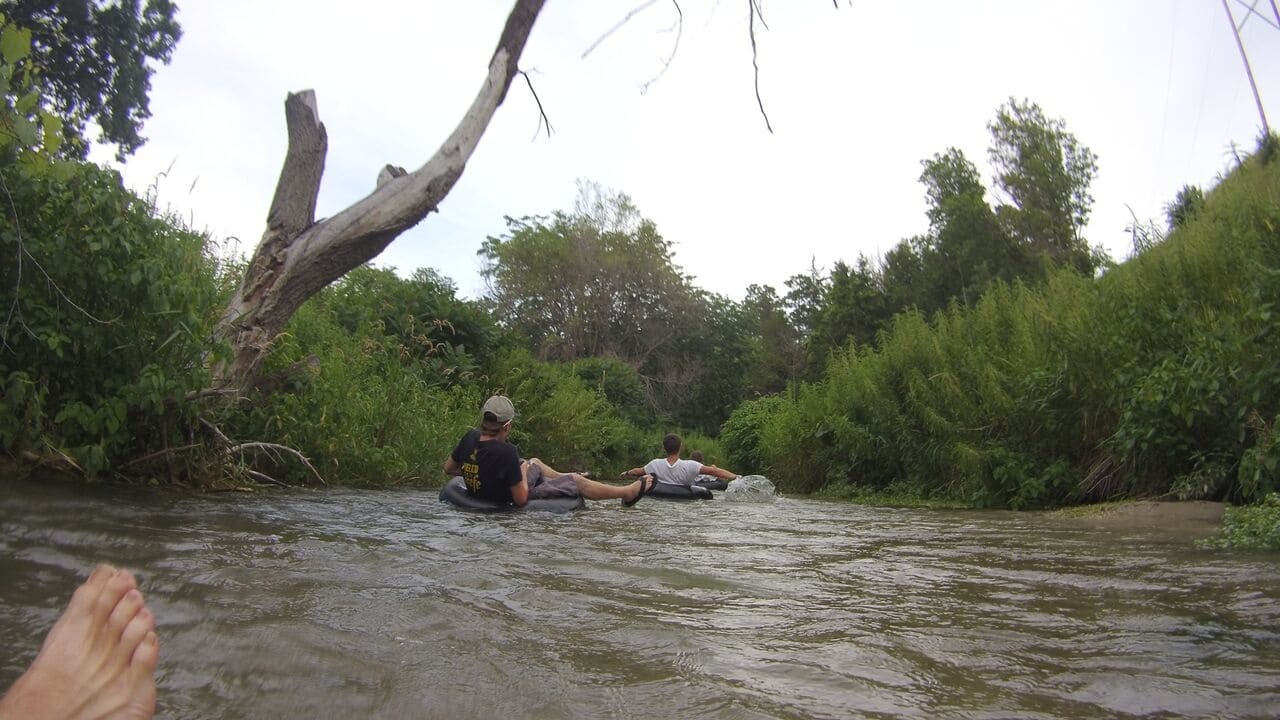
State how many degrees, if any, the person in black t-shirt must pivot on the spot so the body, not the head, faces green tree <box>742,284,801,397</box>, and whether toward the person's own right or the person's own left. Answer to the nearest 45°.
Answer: approximately 45° to the person's own left

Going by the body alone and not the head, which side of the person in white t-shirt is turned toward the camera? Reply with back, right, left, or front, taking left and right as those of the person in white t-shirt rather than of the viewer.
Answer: back

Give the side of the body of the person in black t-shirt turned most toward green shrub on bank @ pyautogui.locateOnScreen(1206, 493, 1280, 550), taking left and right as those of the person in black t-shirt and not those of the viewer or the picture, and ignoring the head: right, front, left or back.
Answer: right

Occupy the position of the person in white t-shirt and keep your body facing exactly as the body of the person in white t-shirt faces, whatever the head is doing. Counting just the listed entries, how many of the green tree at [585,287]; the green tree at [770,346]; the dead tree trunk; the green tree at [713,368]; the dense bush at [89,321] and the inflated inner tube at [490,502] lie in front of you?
3

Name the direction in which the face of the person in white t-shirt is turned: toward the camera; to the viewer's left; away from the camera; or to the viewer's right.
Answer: away from the camera

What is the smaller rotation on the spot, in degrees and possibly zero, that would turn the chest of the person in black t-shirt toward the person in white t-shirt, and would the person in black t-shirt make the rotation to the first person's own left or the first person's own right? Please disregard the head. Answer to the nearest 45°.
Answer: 0° — they already face them

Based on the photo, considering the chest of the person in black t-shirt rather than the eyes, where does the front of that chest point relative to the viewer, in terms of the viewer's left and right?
facing away from the viewer and to the right of the viewer

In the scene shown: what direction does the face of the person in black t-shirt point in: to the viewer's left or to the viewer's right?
to the viewer's right

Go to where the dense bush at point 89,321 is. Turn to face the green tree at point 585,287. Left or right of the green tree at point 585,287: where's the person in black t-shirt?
right

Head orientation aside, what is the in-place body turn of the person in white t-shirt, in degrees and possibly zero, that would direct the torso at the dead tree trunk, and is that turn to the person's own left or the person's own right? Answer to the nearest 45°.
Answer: approximately 135° to the person's own left

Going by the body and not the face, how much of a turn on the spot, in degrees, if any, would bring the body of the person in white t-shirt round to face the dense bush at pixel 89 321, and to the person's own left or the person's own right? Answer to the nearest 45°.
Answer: approximately 135° to the person's own left

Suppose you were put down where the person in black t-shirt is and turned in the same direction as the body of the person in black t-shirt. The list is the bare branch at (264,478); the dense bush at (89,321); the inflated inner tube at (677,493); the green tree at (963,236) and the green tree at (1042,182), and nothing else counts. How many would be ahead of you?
3

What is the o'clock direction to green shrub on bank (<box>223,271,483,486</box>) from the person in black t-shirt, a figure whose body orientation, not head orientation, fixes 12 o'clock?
The green shrub on bank is roughly at 9 o'clock from the person in black t-shirt.
